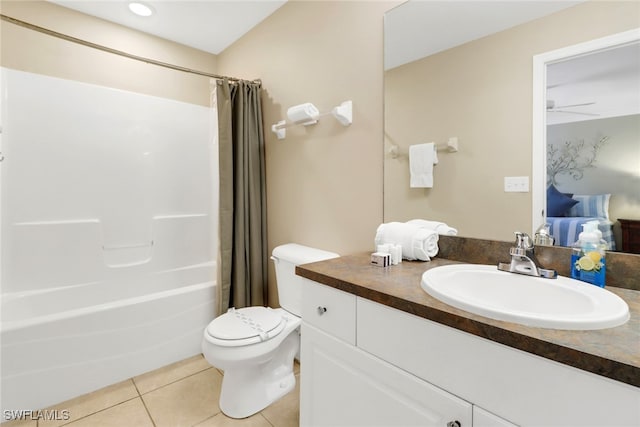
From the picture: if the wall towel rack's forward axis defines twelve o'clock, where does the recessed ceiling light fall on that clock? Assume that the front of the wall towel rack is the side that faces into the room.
The recessed ceiling light is roughly at 2 o'clock from the wall towel rack.

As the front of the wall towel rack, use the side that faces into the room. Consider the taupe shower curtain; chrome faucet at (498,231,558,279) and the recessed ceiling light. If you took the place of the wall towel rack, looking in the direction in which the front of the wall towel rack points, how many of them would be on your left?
1

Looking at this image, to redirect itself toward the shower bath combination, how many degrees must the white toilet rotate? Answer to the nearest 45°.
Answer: approximately 90° to its right

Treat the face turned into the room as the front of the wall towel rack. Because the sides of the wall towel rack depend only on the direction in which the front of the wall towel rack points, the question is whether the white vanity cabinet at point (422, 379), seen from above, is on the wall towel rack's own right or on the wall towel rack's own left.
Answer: on the wall towel rack's own left

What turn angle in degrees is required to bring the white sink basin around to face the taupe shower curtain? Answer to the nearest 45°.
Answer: approximately 45° to its right

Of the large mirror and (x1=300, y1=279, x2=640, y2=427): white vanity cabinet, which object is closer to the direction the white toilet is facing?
the white vanity cabinet

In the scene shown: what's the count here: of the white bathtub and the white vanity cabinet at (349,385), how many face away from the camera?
0

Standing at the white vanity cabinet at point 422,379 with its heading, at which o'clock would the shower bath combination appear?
The shower bath combination is roughly at 2 o'clock from the white vanity cabinet.

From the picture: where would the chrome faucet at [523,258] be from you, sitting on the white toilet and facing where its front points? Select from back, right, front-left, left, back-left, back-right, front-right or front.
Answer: left

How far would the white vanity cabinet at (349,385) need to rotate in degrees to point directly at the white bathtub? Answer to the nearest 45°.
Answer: approximately 45° to its right

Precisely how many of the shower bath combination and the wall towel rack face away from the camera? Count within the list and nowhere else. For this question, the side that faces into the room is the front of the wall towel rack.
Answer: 0
